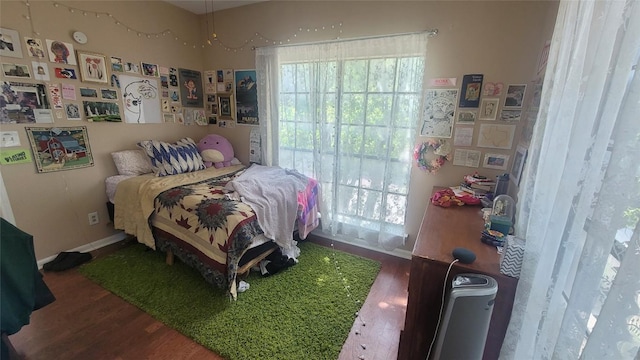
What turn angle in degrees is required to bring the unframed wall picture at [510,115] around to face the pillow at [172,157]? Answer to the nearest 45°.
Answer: approximately 45° to its right

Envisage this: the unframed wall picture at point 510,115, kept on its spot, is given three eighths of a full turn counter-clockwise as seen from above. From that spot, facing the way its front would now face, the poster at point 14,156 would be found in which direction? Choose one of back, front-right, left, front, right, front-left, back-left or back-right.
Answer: back

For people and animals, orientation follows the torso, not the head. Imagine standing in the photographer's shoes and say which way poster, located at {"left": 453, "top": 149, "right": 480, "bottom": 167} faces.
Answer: facing the viewer

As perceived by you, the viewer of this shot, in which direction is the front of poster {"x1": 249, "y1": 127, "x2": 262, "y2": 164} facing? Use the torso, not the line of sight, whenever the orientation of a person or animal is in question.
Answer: facing the viewer and to the left of the viewer

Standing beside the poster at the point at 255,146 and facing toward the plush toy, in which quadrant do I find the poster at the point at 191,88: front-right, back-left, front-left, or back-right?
front-right

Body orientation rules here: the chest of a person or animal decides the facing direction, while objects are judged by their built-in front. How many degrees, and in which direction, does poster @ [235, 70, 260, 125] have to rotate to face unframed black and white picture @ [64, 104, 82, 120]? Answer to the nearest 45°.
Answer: approximately 45° to its right

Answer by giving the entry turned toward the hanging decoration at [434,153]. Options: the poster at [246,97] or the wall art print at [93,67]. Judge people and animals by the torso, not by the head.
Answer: the wall art print

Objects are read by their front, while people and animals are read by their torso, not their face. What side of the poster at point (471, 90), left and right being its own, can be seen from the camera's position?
front

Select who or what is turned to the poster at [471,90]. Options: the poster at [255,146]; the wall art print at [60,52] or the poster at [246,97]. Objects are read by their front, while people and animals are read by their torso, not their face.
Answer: the wall art print
